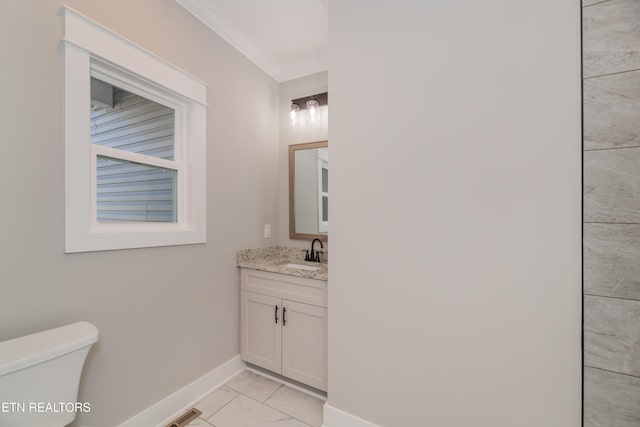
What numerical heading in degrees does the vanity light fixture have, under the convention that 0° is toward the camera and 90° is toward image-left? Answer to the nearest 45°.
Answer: approximately 45°

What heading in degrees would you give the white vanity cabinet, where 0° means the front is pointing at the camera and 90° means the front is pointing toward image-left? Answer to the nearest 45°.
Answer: approximately 45°

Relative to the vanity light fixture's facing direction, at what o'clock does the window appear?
The window is roughly at 12 o'clock from the vanity light fixture.
